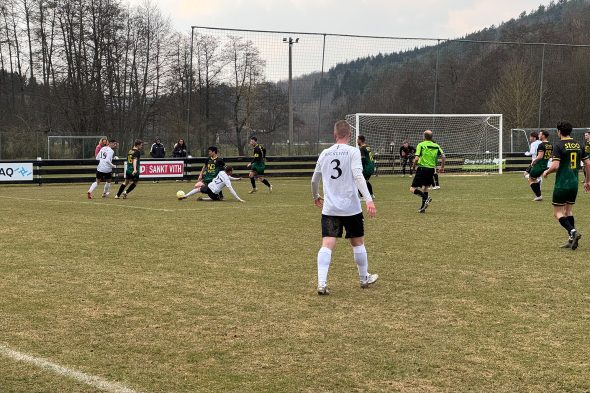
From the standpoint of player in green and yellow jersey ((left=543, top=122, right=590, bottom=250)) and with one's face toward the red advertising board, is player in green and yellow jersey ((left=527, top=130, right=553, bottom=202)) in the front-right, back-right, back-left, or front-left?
front-right

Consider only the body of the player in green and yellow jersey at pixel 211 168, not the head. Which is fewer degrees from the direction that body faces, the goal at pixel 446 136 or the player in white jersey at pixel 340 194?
the player in white jersey

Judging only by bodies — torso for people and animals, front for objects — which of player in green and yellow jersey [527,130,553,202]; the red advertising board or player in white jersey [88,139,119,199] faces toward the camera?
the red advertising board

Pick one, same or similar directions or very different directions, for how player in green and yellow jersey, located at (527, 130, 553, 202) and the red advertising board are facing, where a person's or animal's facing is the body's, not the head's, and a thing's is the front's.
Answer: very different directions

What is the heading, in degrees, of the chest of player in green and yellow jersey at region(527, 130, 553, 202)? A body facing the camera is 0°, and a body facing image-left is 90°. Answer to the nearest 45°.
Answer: approximately 135°

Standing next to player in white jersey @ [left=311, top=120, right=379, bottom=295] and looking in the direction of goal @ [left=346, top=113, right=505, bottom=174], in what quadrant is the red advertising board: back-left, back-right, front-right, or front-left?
front-left

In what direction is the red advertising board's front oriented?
toward the camera

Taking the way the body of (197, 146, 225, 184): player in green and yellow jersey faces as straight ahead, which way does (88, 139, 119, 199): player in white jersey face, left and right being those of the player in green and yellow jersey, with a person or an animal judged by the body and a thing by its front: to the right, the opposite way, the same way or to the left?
the opposite way

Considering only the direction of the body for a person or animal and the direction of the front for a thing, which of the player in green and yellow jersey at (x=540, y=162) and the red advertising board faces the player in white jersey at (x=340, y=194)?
the red advertising board

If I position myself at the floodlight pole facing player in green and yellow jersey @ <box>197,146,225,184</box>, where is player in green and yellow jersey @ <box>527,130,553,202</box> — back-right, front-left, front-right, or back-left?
front-left

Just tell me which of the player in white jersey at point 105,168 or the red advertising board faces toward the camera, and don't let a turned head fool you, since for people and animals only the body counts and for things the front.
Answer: the red advertising board

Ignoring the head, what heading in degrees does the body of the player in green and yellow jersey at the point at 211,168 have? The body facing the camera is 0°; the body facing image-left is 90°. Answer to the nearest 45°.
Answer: approximately 45°

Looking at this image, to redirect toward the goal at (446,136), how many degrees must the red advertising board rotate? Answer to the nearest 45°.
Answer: approximately 90° to its left

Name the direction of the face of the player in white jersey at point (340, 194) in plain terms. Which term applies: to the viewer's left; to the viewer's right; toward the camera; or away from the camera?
away from the camera
